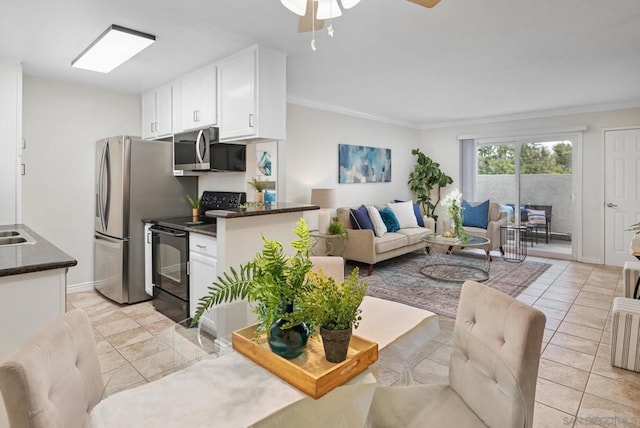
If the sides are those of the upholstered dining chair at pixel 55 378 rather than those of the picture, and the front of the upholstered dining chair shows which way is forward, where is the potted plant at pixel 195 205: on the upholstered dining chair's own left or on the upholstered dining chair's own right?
on the upholstered dining chair's own left

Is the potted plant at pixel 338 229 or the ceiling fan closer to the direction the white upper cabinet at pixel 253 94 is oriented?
the ceiling fan

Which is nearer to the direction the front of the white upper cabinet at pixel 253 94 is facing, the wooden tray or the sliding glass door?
the wooden tray

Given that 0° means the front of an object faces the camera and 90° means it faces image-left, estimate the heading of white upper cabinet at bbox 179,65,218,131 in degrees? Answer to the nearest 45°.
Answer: approximately 45°

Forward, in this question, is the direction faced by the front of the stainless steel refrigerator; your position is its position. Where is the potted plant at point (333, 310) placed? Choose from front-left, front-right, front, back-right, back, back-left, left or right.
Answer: front-left

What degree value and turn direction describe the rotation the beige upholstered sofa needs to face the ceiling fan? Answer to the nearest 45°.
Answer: approximately 45° to its right

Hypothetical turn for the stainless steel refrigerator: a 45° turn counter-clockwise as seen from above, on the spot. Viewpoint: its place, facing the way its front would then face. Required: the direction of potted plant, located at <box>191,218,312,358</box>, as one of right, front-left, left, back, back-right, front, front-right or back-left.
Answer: front

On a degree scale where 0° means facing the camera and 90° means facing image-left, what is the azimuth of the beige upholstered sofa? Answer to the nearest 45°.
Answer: approximately 315°

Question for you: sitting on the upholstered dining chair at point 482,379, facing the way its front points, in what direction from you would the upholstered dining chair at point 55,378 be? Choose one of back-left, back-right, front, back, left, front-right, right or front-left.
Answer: front

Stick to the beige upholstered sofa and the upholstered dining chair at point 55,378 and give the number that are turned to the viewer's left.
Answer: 0

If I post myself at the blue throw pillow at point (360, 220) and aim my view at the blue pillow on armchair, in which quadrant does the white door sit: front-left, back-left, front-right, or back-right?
front-right

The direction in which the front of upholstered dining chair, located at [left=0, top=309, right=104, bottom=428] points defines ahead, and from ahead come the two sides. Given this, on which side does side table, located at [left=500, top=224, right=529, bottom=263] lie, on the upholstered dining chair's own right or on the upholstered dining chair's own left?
on the upholstered dining chair's own left

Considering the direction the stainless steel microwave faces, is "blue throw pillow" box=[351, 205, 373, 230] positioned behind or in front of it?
behind

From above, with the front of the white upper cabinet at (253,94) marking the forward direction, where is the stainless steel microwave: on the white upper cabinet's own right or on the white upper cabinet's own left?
on the white upper cabinet's own right
